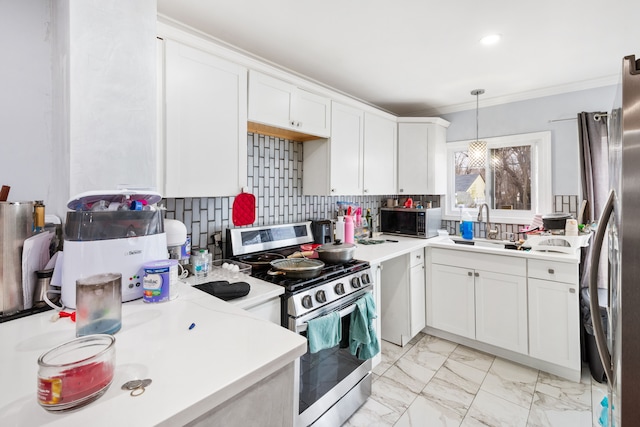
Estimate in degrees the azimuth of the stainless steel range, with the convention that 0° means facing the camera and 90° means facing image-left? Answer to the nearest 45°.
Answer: approximately 315°

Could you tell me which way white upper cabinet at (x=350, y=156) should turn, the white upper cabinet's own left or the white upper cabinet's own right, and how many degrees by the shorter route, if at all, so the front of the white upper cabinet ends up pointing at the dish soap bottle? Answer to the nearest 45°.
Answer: approximately 90° to the white upper cabinet's own left

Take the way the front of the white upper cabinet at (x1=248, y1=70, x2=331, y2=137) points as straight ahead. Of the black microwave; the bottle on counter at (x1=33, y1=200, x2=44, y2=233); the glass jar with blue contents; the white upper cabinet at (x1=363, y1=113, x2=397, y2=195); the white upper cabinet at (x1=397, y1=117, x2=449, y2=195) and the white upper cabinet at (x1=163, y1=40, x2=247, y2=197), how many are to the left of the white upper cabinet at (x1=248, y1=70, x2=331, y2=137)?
3

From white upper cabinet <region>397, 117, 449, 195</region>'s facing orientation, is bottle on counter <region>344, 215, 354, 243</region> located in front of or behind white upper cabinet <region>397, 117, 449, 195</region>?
in front

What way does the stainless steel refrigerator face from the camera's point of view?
to the viewer's left

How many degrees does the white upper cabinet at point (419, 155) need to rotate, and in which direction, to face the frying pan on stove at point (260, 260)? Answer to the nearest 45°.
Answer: approximately 45° to its right

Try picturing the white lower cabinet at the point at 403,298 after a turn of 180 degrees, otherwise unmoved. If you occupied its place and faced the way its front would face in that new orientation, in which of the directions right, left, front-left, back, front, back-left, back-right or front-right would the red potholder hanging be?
left

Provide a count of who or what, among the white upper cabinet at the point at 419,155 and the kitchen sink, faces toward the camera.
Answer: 2

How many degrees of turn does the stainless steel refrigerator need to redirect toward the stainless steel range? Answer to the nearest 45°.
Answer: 0° — it already faces it

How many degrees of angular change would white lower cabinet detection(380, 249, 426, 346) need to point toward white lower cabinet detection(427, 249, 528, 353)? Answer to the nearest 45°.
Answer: approximately 45° to its left

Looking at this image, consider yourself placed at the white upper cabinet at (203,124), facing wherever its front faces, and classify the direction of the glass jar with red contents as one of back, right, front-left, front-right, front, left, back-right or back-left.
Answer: front-right

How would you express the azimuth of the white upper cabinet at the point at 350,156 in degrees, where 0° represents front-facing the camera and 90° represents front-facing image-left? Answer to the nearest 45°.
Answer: approximately 315°
